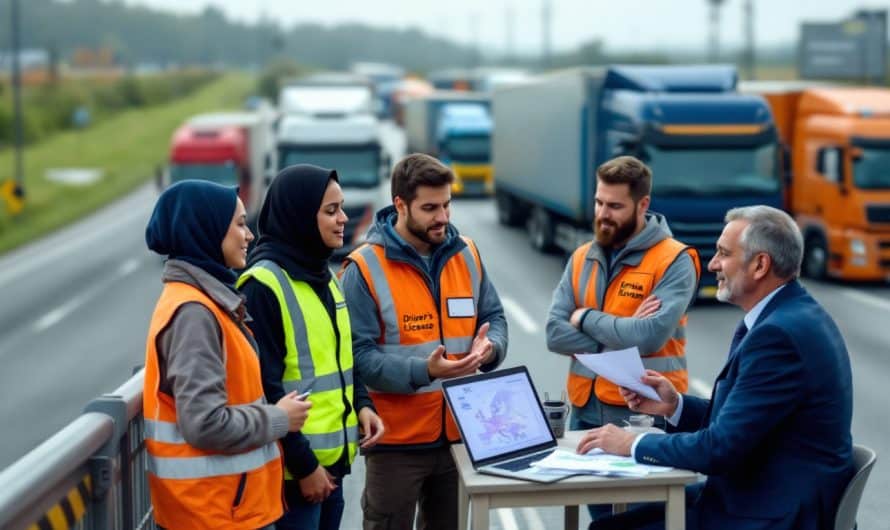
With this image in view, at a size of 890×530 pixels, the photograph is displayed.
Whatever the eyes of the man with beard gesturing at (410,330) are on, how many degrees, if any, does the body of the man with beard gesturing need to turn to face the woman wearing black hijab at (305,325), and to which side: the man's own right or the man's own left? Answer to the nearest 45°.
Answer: approximately 90° to the man's own right

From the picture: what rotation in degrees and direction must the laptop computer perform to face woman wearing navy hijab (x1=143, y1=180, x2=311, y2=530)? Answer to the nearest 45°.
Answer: approximately 90° to its right

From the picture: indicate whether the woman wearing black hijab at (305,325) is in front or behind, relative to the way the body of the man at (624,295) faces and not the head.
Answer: in front

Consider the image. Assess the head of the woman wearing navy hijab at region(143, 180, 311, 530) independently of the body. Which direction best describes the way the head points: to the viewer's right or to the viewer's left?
to the viewer's right

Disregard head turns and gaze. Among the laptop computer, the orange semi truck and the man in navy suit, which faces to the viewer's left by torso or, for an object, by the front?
the man in navy suit

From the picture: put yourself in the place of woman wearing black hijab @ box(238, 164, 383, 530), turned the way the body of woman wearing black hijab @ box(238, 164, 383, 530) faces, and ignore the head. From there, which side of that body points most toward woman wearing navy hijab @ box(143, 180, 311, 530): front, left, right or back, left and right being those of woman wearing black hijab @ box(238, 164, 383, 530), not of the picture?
right

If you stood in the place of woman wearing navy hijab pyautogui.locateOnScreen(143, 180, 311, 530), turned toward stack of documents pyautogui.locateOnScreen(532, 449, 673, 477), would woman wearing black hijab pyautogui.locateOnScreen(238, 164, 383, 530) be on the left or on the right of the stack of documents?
left

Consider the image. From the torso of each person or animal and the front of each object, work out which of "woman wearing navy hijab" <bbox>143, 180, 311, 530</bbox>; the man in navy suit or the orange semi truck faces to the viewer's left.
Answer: the man in navy suit

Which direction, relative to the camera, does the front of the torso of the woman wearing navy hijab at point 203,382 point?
to the viewer's right

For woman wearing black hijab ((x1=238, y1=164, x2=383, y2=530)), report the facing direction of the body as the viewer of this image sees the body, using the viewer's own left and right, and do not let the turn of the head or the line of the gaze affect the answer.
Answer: facing the viewer and to the right of the viewer

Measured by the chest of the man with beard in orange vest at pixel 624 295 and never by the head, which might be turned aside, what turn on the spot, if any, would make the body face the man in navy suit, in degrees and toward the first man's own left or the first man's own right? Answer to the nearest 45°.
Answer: approximately 45° to the first man's own left

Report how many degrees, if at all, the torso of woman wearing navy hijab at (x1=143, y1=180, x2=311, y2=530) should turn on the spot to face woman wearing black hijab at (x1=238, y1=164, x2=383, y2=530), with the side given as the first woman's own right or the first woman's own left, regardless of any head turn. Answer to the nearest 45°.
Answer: approximately 45° to the first woman's own left

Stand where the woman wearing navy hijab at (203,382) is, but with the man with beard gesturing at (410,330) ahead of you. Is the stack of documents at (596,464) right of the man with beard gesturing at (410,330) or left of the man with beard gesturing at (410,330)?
right

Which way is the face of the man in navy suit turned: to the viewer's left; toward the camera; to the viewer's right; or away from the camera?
to the viewer's left

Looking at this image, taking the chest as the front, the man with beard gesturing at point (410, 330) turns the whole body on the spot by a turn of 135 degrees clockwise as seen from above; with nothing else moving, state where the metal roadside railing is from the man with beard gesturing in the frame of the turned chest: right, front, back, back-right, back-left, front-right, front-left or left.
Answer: front-left

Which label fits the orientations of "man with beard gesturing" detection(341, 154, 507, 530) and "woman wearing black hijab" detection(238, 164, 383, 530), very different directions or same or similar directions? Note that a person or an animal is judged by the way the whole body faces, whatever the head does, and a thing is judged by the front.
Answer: same or similar directions
